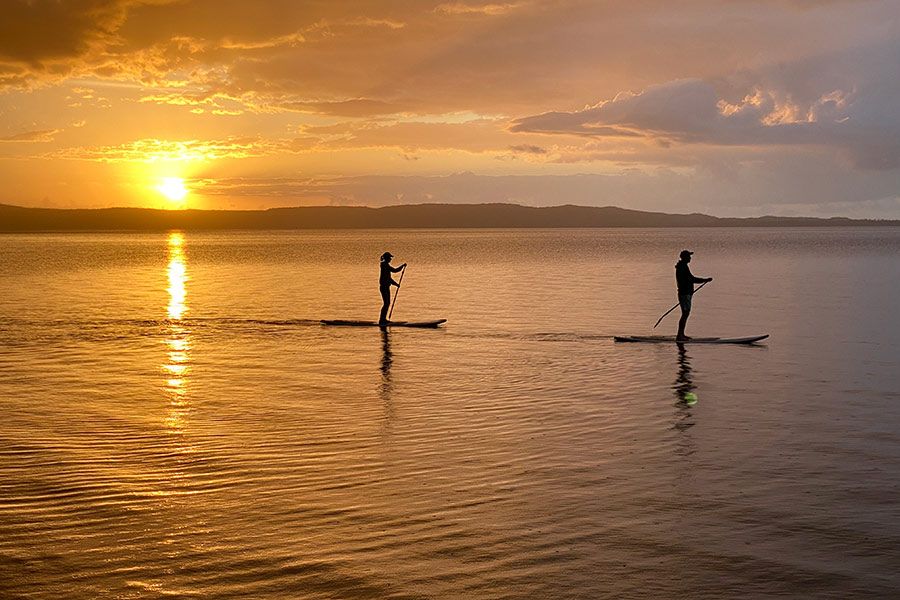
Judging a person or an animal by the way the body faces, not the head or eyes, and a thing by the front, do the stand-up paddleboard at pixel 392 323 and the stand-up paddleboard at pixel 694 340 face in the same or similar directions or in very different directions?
same or similar directions

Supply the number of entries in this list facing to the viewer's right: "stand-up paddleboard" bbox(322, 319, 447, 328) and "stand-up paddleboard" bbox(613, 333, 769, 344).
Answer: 2

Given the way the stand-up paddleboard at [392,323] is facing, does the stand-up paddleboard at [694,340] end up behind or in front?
in front

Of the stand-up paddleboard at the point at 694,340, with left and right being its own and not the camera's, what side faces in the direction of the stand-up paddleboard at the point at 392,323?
back

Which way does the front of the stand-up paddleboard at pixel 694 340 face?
to the viewer's right

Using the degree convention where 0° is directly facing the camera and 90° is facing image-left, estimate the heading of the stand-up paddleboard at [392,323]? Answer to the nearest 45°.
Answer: approximately 270°
